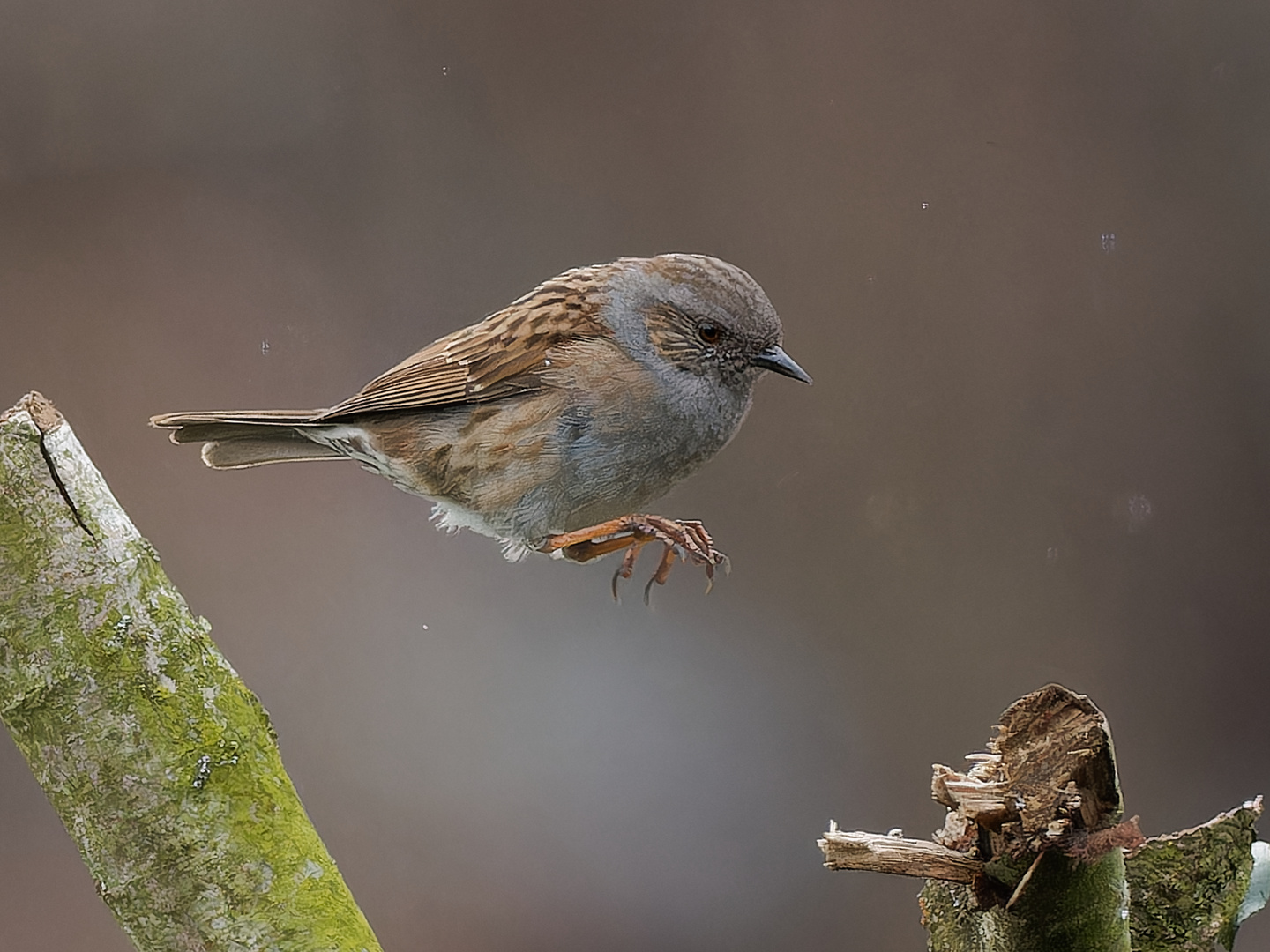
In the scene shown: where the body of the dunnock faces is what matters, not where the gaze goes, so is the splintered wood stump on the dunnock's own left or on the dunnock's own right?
on the dunnock's own right

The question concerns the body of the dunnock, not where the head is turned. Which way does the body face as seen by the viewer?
to the viewer's right

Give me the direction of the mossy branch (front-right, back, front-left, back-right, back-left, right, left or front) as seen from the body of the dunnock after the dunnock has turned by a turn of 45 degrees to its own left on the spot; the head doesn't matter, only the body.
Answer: back
